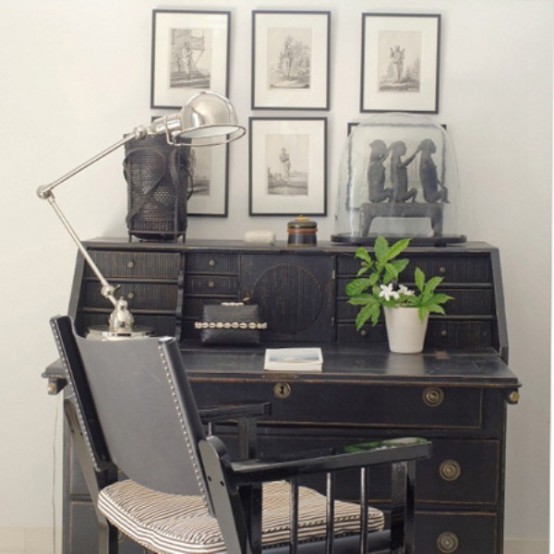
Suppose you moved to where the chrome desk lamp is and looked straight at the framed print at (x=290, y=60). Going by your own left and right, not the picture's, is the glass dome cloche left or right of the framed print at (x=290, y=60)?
right

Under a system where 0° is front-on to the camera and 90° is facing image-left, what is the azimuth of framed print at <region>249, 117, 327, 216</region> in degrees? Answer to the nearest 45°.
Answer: approximately 0°

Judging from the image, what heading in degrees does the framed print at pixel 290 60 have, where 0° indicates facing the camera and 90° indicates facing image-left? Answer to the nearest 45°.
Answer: approximately 0°

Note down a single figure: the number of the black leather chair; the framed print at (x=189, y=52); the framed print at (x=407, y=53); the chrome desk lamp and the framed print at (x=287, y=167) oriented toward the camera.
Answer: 3

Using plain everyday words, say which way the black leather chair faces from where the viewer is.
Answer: facing away from the viewer and to the right of the viewer

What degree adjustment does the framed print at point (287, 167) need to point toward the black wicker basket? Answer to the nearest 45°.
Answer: approximately 45° to its right

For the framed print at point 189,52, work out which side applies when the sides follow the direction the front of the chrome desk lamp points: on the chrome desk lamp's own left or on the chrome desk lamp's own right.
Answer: on the chrome desk lamp's own left

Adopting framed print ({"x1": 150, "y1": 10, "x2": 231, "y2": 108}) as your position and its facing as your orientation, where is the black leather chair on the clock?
The black leather chair is roughly at 12 o'clock from the framed print.

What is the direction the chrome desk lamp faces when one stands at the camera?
facing to the right of the viewer
